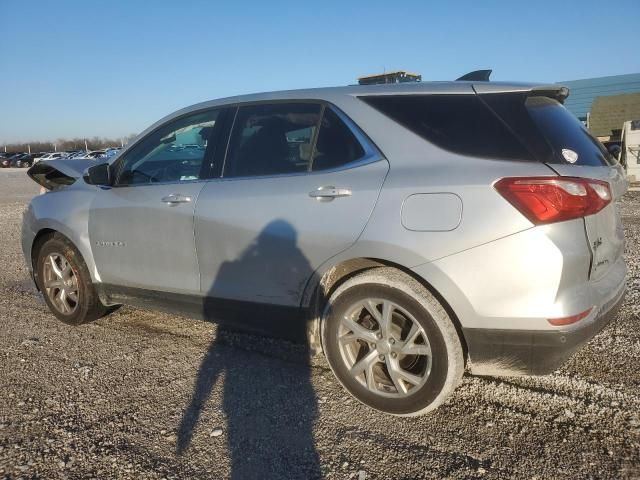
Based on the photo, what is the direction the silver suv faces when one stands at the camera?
facing away from the viewer and to the left of the viewer
